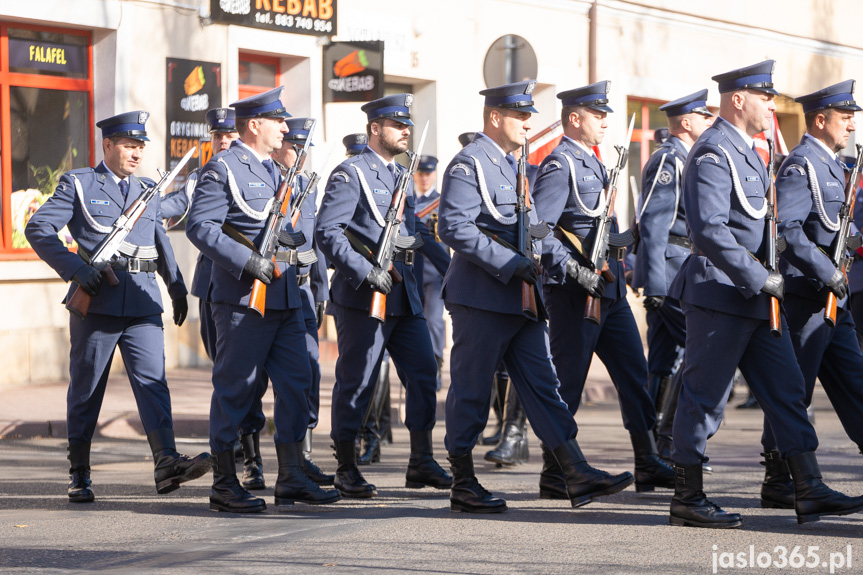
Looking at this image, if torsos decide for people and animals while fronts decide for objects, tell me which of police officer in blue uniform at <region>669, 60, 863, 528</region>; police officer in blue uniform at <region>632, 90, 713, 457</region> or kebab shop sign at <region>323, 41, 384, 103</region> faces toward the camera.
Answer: the kebab shop sign

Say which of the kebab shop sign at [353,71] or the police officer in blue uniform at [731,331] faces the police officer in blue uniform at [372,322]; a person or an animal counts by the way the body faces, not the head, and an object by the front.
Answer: the kebab shop sign

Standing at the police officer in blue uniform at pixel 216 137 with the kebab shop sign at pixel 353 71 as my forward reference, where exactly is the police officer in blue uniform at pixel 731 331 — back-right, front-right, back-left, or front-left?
back-right

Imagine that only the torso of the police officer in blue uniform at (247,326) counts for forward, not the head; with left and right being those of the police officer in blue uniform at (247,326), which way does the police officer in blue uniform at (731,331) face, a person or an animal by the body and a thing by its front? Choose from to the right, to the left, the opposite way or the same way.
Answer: the same way

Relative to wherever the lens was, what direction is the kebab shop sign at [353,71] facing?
facing the viewer

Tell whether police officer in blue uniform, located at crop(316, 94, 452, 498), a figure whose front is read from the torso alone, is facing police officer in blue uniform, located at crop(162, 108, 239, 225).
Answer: no

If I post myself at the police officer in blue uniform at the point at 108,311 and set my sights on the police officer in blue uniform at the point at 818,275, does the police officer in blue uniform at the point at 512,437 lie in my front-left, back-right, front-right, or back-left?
front-left

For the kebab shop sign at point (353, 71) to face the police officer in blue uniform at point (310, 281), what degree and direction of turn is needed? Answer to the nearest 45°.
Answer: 0° — it already faces them

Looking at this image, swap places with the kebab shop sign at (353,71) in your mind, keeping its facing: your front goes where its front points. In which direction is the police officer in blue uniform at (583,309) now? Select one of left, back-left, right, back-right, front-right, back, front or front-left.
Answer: front

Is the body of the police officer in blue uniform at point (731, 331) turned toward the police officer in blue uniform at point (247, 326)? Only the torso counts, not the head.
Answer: no
